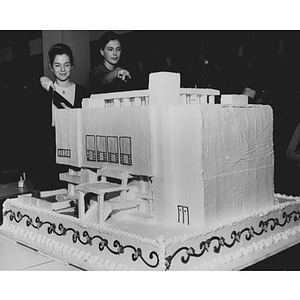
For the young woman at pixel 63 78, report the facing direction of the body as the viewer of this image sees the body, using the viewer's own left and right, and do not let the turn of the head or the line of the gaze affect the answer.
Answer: facing the viewer

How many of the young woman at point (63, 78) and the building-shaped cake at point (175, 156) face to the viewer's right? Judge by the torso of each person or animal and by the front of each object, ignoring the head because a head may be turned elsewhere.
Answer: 0

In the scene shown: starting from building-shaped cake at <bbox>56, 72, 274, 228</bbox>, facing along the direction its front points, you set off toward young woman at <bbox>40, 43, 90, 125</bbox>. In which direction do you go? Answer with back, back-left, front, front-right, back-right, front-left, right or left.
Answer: right

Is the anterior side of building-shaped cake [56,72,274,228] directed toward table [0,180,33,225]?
no

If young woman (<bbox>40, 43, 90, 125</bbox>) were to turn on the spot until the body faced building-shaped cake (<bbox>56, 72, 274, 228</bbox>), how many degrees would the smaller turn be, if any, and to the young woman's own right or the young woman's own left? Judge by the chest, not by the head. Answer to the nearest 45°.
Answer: approximately 45° to the young woman's own left

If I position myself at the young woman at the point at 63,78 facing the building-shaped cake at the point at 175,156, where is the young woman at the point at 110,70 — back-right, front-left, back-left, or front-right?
front-left

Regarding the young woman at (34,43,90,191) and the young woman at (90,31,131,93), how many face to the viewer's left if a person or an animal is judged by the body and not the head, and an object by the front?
0

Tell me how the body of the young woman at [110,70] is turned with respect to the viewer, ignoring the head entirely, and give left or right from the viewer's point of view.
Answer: facing the viewer and to the right of the viewer

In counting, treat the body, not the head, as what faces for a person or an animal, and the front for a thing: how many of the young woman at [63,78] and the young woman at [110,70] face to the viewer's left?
0

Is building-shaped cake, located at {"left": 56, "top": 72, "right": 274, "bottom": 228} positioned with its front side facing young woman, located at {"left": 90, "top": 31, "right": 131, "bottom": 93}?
no

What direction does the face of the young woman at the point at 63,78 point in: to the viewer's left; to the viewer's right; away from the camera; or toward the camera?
toward the camera

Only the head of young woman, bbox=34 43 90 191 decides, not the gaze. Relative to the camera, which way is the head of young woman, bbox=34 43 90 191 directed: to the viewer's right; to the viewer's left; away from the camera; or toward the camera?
toward the camera

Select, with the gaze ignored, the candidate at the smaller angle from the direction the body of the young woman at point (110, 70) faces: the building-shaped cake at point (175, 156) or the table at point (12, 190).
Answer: the building-shaped cake
